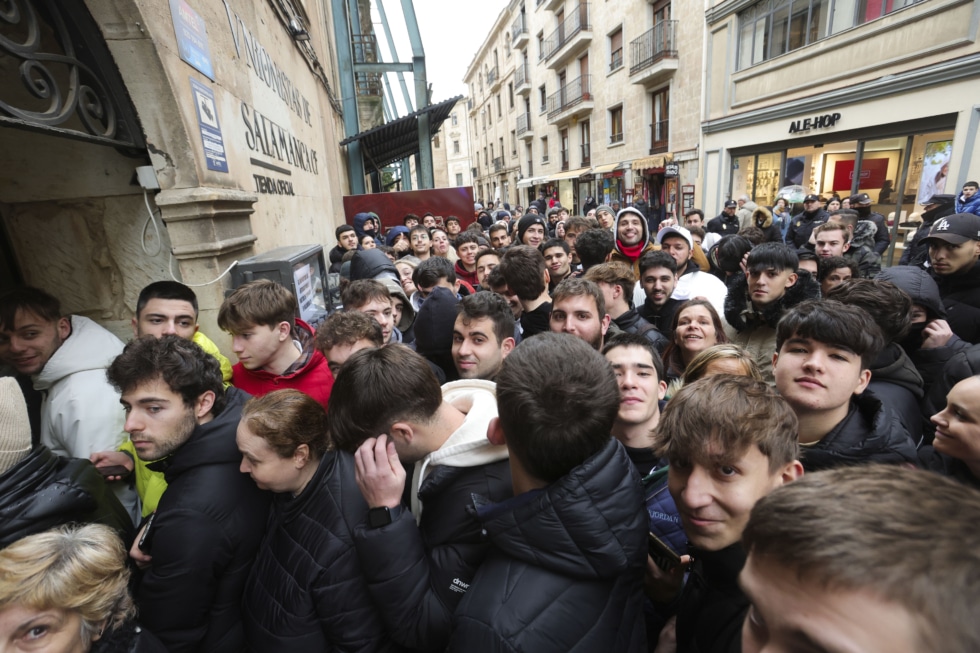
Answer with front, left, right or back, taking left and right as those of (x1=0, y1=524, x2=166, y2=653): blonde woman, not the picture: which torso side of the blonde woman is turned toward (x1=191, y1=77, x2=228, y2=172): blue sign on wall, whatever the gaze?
back

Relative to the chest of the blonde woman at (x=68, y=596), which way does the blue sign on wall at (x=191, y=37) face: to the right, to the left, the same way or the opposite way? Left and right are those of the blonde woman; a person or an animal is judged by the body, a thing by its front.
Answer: to the left

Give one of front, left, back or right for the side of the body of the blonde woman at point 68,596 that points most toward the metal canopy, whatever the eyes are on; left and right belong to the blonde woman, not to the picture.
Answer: back

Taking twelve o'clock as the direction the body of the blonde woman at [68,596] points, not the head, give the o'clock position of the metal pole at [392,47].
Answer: The metal pole is roughly at 6 o'clock from the blonde woman.

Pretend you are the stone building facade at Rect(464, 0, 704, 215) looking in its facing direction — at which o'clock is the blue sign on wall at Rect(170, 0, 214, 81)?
The blue sign on wall is roughly at 11 o'clock from the stone building facade.

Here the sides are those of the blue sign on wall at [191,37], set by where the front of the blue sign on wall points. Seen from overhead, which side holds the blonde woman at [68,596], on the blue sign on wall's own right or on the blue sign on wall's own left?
on the blue sign on wall's own right
